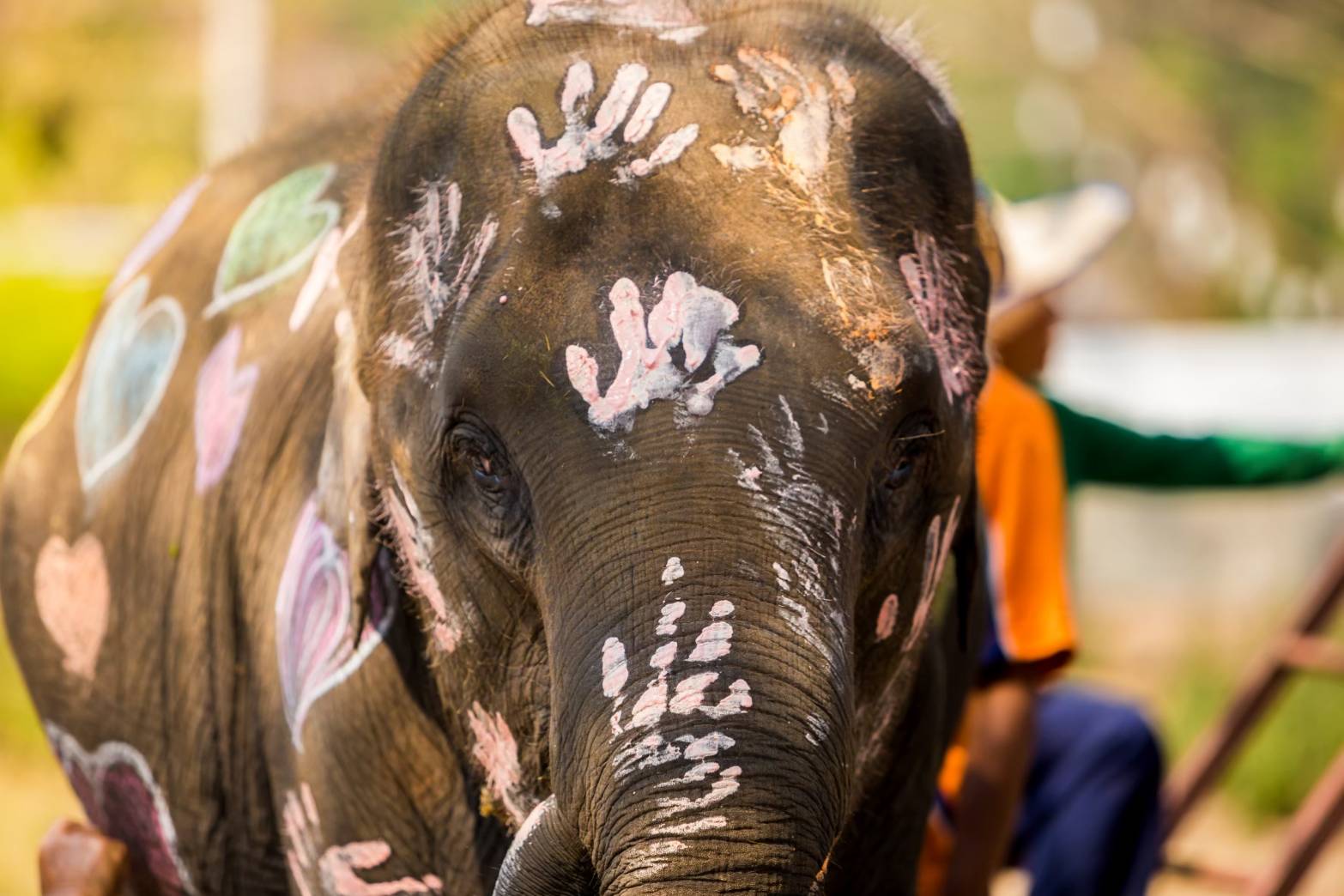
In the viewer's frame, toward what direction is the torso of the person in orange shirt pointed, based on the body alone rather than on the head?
to the viewer's right

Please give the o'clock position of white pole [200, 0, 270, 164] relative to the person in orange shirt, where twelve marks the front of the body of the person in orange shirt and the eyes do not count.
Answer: The white pole is roughly at 8 o'clock from the person in orange shirt.

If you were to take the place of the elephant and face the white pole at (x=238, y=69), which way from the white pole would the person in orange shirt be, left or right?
right

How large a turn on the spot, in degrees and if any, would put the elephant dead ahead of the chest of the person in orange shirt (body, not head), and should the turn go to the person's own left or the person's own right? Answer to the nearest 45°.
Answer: approximately 90° to the person's own right

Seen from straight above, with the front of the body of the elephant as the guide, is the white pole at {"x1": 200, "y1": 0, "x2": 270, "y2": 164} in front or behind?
behind

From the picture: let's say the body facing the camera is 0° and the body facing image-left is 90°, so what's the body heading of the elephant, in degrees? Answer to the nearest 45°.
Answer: approximately 315°

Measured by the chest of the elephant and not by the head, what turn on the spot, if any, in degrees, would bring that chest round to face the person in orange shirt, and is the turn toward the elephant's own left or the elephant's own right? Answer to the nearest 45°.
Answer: approximately 90° to the elephant's own left
